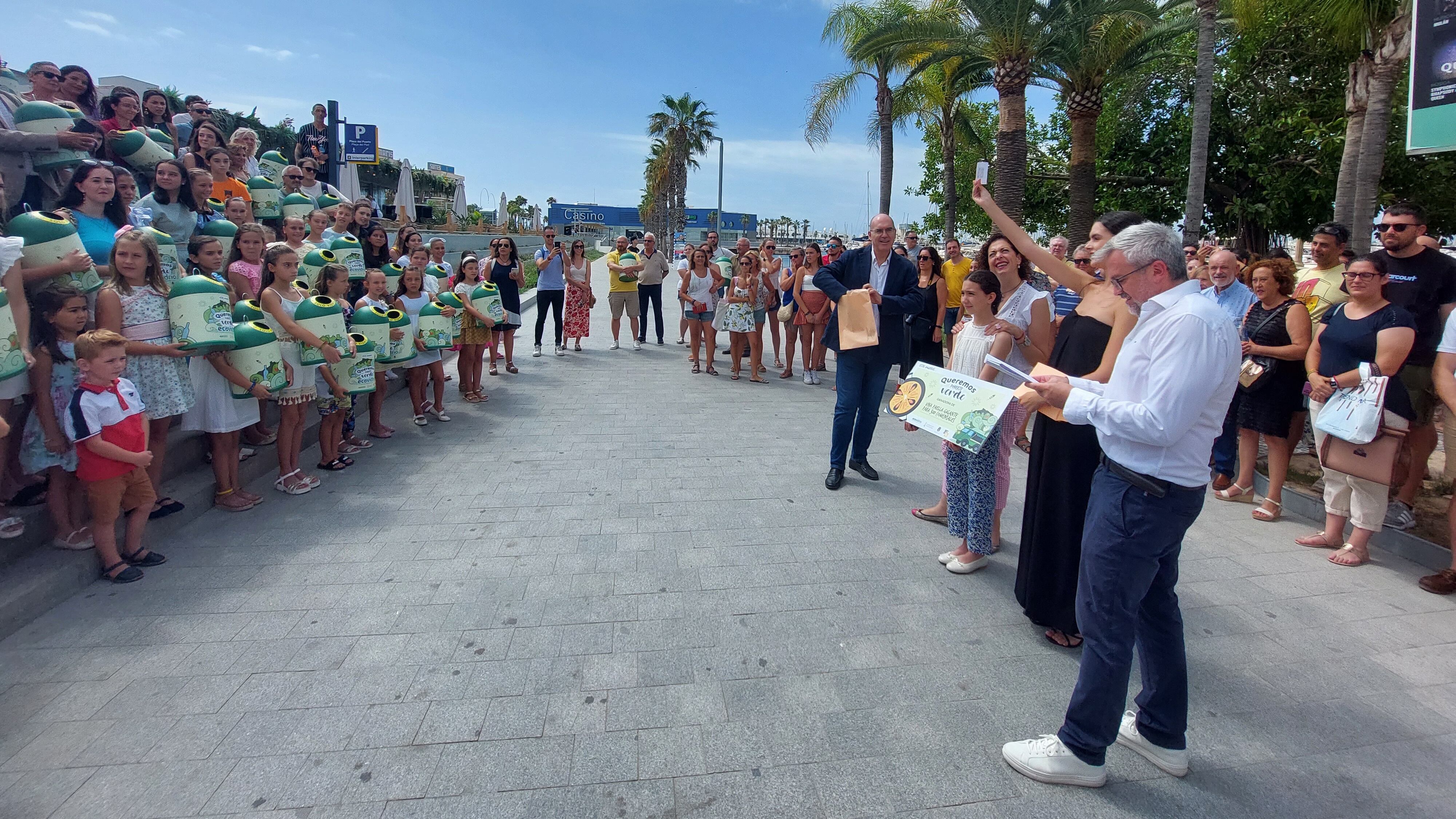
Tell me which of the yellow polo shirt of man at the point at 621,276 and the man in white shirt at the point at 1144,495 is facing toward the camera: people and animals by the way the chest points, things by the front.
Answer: the yellow polo shirt of man

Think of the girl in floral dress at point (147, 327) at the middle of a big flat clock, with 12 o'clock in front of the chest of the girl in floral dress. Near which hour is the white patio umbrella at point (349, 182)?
The white patio umbrella is roughly at 8 o'clock from the girl in floral dress.

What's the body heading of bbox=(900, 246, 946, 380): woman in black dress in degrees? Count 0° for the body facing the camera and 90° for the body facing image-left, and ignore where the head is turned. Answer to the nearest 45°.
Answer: approximately 45°

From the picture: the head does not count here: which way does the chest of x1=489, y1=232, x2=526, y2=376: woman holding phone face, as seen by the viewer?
toward the camera

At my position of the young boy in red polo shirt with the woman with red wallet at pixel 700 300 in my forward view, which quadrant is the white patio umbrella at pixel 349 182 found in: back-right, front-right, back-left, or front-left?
front-left

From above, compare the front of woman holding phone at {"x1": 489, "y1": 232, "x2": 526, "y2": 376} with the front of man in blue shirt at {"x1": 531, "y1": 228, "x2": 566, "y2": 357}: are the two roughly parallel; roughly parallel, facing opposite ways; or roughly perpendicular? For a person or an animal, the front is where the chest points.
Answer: roughly parallel

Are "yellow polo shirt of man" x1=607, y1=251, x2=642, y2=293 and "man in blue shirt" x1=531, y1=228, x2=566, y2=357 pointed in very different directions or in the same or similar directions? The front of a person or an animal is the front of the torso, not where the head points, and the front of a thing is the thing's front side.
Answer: same or similar directions

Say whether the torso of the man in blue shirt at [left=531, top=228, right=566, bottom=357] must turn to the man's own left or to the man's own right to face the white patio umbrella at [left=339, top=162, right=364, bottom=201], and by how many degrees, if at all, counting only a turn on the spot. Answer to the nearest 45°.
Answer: approximately 135° to the man's own right

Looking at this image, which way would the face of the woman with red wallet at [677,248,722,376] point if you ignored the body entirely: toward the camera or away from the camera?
toward the camera

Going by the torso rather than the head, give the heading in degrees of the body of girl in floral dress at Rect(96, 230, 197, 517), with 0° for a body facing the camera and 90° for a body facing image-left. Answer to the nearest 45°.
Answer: approximately 315°

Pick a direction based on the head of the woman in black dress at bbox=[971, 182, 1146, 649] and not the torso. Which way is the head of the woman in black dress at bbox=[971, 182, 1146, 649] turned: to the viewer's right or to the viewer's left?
to the viewer's left

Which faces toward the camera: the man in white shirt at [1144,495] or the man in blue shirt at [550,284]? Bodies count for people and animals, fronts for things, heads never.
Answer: the man in blue shirt

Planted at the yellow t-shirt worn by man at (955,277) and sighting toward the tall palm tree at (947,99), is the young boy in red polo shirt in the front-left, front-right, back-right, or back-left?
back-left

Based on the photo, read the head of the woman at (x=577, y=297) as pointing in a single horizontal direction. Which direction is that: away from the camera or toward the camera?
toward the camera

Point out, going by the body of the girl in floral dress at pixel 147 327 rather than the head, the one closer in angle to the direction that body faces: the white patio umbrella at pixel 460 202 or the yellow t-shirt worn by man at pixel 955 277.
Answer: the yellow t-shirt worn by man
